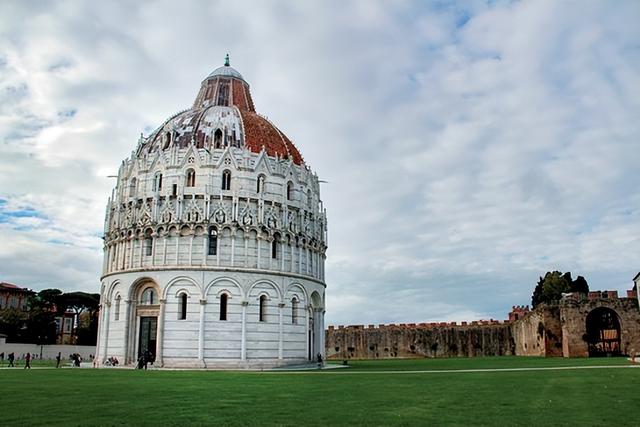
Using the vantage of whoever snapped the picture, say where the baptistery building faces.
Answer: facing the viewer and to the left of the viewer

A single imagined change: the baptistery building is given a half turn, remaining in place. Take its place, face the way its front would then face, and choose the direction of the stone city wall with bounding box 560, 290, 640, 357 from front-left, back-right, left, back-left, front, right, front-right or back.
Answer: front-right
